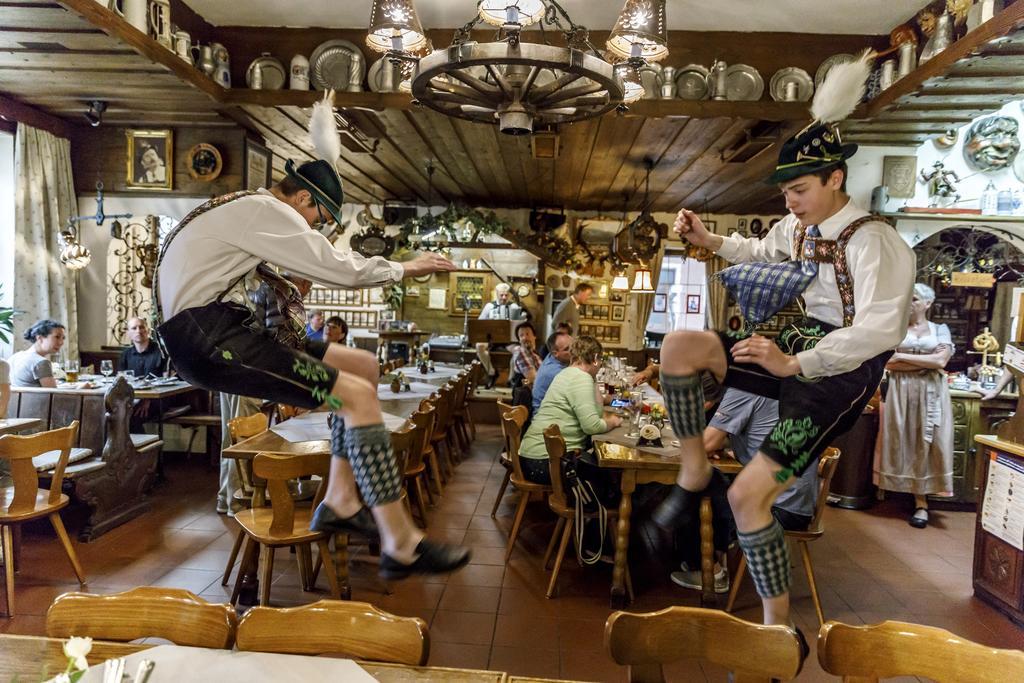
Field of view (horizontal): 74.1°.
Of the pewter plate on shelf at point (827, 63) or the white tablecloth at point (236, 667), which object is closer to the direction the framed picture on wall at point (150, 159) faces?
the white tablecloth

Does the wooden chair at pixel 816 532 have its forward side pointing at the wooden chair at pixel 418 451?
yes

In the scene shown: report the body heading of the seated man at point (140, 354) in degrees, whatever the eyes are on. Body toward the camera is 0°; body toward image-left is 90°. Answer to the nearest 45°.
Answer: approximately 0°

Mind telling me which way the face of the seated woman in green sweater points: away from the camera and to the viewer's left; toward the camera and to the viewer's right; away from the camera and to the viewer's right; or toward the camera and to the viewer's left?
away from the camera and to the viewer's right

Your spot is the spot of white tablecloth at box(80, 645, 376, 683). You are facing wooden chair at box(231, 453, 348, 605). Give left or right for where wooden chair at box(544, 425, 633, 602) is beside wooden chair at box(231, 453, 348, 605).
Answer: right

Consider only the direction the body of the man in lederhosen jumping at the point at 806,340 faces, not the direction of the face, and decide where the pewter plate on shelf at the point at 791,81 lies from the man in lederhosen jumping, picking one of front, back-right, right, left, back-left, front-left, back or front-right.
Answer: back-right

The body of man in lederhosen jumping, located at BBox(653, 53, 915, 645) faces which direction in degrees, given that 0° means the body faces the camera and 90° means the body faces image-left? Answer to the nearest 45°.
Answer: approximately 45°

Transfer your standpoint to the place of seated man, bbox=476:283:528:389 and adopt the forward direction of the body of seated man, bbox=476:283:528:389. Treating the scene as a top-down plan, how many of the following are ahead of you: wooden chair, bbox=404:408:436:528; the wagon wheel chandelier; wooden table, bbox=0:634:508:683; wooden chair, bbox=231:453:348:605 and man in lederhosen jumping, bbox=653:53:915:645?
5

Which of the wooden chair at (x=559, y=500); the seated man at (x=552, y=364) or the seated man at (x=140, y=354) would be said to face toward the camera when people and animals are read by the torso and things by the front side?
the seated man at (x=140, y=354)

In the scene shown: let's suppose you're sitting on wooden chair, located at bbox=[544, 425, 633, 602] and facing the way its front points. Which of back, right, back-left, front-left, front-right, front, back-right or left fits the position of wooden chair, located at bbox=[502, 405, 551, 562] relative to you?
back-left

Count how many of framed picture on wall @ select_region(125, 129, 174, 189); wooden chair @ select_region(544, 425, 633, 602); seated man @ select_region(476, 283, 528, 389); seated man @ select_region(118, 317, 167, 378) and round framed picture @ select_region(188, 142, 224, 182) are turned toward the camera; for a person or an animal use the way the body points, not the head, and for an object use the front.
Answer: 4

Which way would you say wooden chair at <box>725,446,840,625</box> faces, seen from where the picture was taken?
facing to the left of the viewer

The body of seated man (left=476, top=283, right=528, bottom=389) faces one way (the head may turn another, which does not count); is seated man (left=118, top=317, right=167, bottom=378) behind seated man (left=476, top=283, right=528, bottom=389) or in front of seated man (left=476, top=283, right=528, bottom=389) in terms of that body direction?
in front
